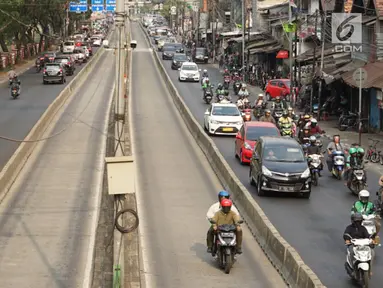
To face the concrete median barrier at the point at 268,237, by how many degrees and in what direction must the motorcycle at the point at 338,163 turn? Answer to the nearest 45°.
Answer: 0° — it already faces it

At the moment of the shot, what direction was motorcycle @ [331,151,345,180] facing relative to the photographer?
facing the viewer

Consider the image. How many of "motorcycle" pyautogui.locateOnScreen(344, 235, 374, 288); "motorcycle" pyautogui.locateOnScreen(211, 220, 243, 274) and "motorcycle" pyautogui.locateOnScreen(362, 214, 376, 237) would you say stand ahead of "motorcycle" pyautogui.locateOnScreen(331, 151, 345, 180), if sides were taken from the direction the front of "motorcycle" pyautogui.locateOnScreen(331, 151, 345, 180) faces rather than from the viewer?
3

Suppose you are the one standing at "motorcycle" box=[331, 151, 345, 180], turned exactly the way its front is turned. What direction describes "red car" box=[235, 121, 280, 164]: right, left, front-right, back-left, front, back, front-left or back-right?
back-right

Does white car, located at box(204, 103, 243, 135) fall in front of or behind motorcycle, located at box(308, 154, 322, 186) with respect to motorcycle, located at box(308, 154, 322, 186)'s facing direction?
behind

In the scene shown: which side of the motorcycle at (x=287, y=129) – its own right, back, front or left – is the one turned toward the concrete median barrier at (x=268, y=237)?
front

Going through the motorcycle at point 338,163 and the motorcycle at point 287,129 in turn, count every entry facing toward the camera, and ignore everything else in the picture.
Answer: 2

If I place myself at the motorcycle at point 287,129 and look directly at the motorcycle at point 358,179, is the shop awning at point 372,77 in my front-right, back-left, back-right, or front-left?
back-left

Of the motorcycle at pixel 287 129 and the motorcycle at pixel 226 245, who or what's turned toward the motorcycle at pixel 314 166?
the motorcycle at pixel 287 129

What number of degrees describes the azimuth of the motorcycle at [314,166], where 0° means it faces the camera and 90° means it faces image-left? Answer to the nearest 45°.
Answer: approximately 0°

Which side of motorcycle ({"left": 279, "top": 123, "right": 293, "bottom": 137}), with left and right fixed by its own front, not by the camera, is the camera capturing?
front

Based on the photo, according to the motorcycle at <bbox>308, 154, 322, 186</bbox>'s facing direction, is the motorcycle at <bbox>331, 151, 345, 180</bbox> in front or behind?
behind

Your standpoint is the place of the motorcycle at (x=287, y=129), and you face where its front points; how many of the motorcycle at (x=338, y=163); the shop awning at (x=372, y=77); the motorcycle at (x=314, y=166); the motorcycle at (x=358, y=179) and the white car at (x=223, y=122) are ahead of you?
3

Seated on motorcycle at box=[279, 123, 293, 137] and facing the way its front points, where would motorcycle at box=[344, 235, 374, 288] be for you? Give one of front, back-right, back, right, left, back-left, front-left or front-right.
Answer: front

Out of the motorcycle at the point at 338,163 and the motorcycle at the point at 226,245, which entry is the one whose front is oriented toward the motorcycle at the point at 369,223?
the motorcycle at the point at 338,163

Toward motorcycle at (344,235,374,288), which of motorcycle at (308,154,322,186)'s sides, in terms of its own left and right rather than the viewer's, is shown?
front
